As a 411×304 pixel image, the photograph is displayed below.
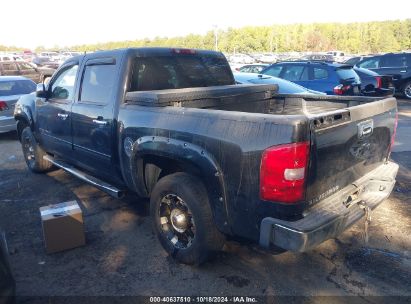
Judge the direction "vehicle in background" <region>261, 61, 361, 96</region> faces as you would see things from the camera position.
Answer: facing away from the viewer and to the left of the viewer

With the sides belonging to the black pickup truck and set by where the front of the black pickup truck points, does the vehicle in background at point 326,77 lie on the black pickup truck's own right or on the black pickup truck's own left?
on the black pickup truck's own right

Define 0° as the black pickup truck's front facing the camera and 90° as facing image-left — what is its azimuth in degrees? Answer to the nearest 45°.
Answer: approximately 135°

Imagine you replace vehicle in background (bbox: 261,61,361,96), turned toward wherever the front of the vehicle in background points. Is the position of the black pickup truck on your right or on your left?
on your left

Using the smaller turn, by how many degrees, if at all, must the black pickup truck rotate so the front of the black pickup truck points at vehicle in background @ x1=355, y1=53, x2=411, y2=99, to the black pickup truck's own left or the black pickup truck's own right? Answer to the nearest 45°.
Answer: approximately 90° to the black pickup truck's own right

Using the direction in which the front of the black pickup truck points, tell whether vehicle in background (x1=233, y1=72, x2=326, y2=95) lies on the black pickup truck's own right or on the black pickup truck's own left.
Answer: on the black pickup truck's own right

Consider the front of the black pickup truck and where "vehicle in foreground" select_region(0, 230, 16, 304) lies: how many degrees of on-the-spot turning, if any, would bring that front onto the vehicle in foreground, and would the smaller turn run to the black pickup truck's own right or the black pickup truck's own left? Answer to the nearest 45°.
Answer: approximately 90° to the black pickup truck's own left
